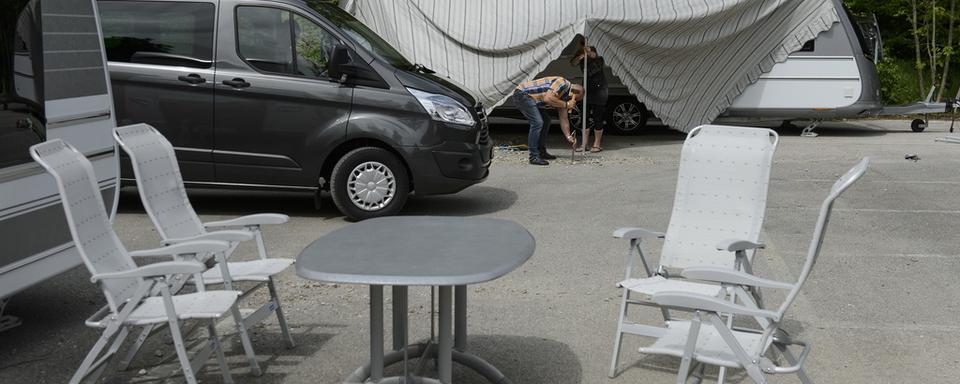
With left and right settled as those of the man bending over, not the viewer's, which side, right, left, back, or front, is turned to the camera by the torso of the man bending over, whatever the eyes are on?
right

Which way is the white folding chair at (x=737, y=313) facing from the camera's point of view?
to the viewer's left

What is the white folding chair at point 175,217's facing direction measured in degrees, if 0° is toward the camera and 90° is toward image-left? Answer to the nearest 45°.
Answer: approximately 315°

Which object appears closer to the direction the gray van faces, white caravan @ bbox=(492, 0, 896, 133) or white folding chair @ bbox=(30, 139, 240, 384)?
the white caravan

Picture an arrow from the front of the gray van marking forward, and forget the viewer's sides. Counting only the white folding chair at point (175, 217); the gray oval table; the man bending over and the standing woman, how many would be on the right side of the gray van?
2

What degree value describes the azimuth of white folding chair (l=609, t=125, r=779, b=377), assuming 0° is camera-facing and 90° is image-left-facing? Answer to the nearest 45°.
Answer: approximately 45°

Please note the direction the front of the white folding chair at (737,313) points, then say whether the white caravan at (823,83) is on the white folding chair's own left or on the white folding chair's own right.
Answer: on the white folding chair's own right

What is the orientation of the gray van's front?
to the viewer's right
